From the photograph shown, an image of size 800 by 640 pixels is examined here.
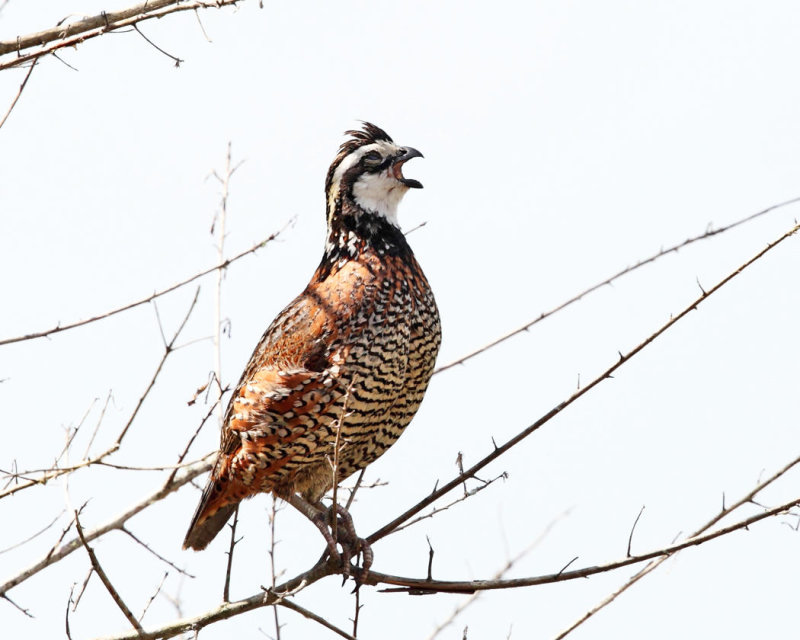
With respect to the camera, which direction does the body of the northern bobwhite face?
to the viewer's right

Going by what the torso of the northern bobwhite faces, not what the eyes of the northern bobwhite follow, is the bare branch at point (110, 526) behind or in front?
behind
